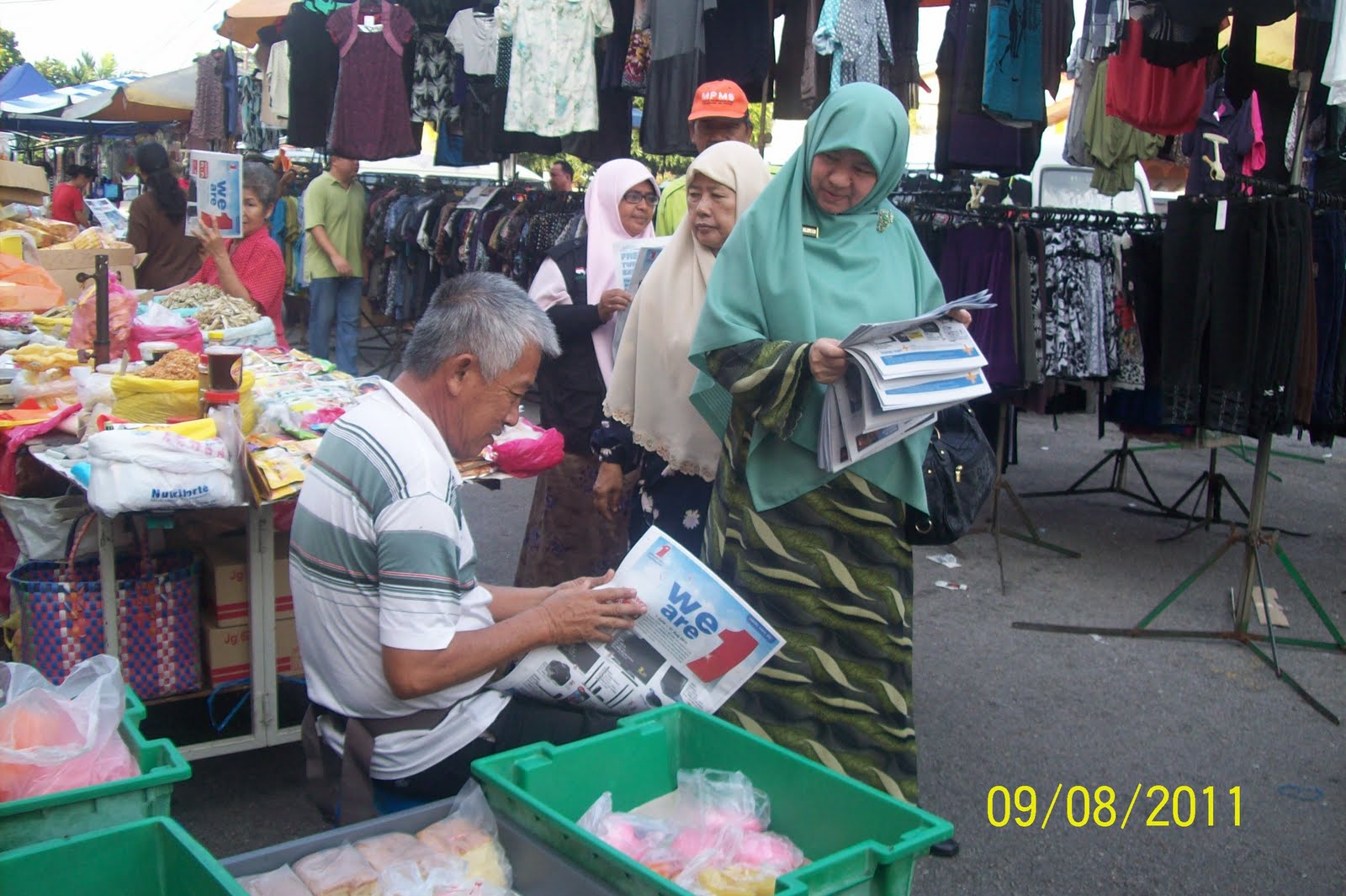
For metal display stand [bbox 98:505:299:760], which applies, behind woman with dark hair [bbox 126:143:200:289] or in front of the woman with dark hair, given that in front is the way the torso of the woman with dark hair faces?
behind

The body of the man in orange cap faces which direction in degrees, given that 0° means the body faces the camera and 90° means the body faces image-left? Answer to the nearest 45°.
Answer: approximately 0°

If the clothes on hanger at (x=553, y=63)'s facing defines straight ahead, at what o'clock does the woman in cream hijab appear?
The woman in cream hijab is roughly at 12 o'clock from the clothes on hanger.

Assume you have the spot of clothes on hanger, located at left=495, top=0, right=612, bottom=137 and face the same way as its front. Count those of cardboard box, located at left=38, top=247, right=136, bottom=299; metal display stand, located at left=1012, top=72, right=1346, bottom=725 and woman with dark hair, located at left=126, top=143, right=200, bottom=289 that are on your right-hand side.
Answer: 2

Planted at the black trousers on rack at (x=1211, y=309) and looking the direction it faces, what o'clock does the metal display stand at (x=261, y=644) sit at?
The metal display stand is roughly at 1 o'clock from the black trousers on rack.

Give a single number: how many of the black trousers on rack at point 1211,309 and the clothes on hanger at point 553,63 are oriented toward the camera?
2

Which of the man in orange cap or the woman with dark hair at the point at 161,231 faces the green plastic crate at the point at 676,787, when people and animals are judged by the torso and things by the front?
the man in orange cap

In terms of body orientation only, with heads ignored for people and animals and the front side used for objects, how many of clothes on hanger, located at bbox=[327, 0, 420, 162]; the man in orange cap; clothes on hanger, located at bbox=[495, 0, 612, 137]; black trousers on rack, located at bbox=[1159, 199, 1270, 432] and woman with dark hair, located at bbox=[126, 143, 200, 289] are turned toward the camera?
4

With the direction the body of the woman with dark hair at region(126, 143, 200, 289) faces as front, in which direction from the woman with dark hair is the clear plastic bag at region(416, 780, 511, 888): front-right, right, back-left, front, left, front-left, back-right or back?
back-left

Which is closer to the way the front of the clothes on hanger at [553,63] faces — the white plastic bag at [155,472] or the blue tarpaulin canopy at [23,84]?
the white plastic bag

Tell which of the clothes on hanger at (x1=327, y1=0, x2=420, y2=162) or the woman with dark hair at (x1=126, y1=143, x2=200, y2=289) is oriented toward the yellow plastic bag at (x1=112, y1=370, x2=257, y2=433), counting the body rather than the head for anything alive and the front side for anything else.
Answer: the clothes on hanger
